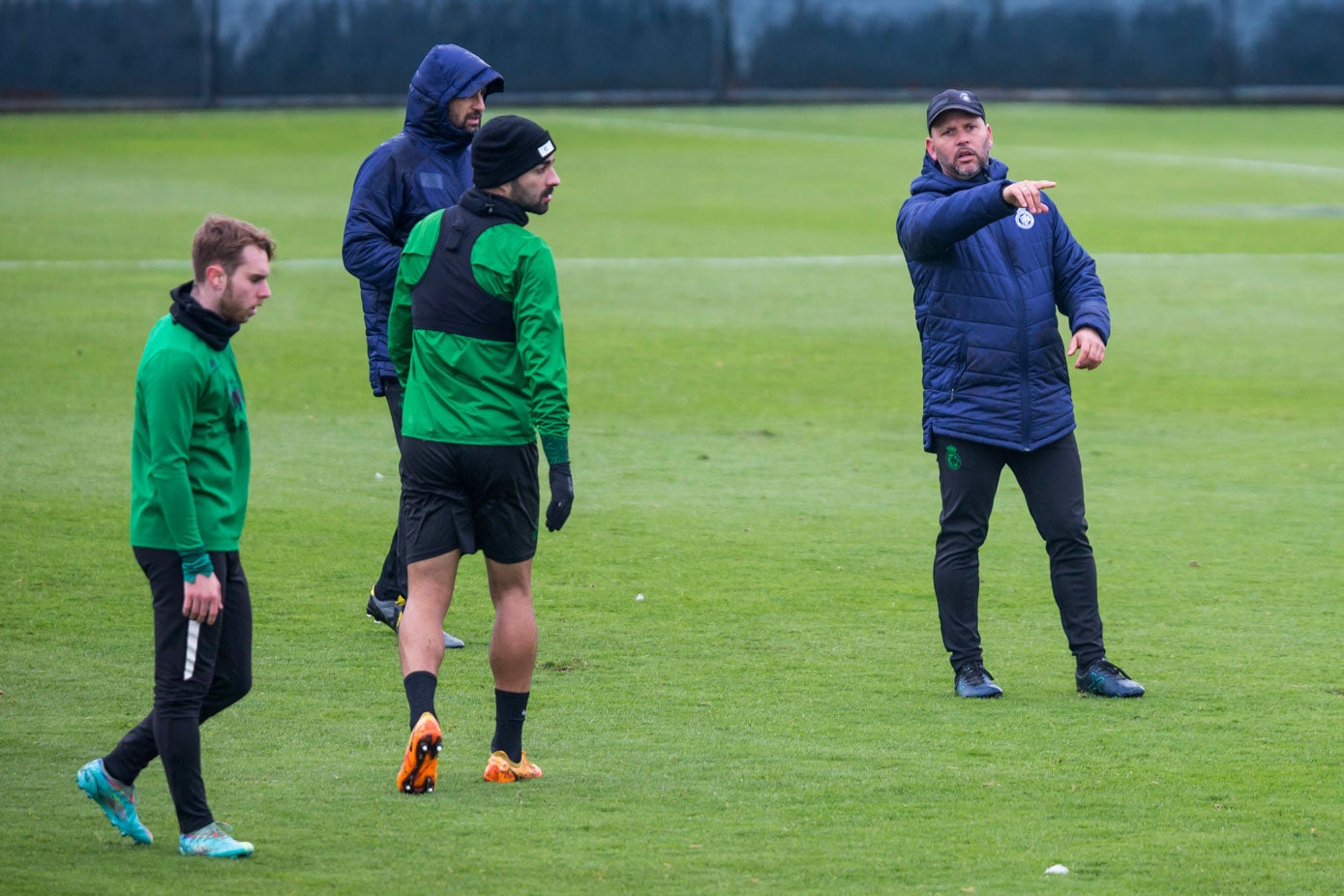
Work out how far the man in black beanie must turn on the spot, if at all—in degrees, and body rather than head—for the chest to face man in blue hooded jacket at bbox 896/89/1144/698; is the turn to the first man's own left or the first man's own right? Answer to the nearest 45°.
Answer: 0° — they already face them

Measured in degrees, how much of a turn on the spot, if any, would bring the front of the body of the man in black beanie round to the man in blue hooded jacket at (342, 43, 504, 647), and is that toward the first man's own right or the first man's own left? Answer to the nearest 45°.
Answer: approximately 45° to the first man's own left

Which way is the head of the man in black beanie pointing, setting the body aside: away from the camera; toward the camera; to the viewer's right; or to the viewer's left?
to the viewer's right

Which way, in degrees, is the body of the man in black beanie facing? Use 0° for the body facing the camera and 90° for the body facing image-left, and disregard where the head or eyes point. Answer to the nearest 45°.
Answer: approximately 225°
